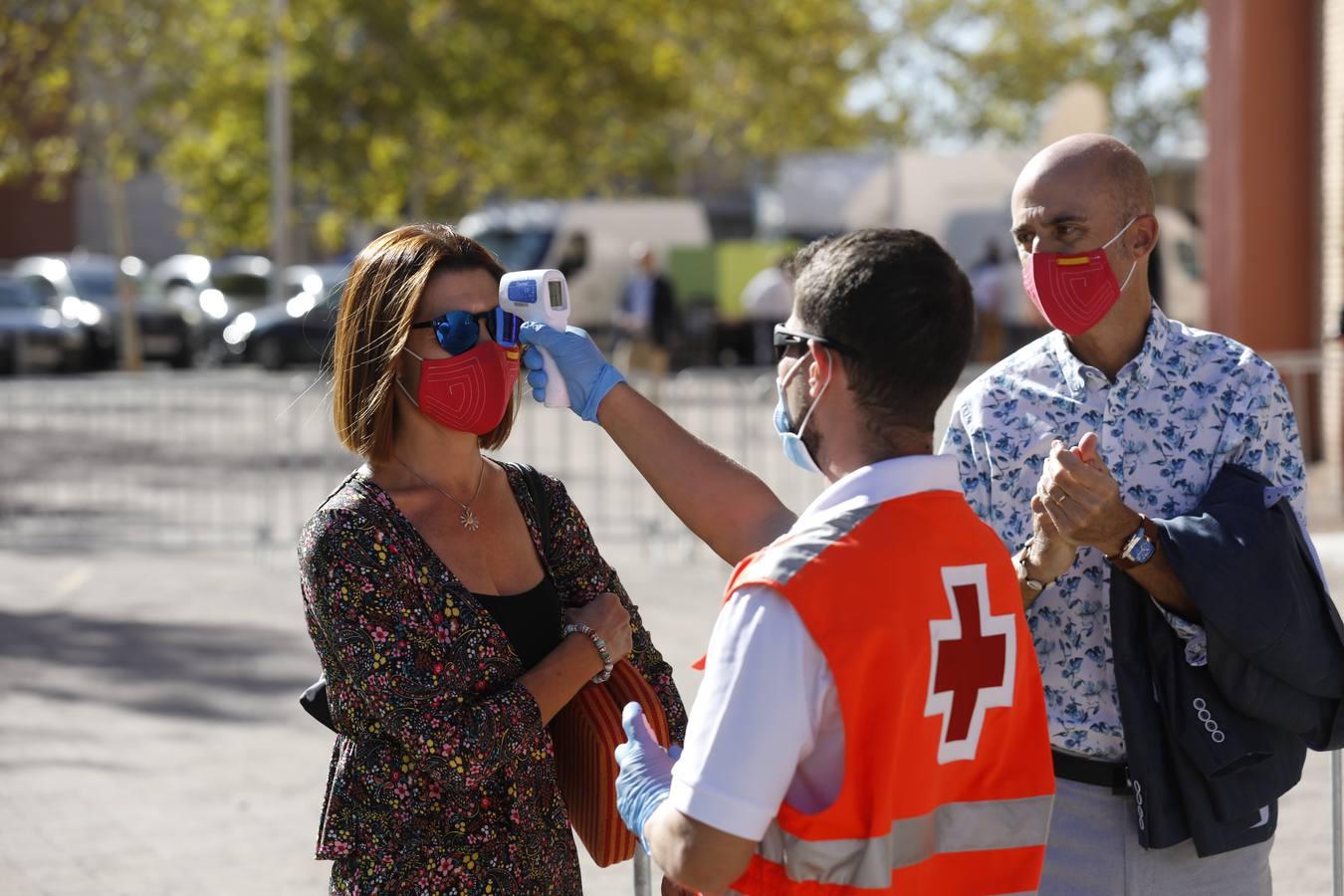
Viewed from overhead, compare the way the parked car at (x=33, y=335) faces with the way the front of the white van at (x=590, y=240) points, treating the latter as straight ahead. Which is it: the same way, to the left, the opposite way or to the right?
to the left

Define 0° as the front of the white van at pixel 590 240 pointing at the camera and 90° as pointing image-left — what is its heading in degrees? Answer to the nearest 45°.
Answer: approximately 45°

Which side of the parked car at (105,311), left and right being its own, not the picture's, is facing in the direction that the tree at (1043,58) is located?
left

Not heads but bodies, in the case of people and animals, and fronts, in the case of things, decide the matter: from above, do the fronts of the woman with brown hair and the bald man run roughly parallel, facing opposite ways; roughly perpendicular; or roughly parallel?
roughly perpendicular

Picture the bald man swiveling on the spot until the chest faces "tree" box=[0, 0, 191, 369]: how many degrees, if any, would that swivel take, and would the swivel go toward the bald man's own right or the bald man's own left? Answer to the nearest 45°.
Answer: approximately 90° to the bald man's own right

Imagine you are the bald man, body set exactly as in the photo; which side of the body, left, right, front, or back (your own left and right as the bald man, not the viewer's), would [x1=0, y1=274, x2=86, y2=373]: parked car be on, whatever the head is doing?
right

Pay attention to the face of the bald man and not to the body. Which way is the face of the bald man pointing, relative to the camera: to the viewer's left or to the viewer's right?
to the viewer's left
